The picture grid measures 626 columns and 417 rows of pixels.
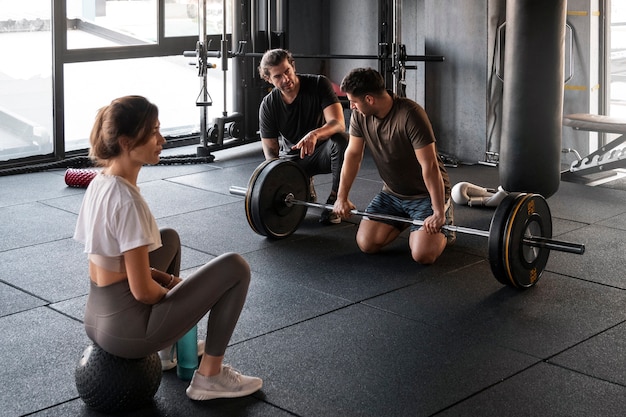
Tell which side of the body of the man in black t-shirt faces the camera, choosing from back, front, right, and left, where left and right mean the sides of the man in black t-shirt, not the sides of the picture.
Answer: front

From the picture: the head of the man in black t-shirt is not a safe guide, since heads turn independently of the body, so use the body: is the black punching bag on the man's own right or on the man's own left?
on the man's own left

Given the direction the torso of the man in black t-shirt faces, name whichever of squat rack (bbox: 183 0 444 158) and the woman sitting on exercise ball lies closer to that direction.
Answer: the woman sitting on exercise ball

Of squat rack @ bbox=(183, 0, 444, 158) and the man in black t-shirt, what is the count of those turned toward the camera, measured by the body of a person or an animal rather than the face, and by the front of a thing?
2

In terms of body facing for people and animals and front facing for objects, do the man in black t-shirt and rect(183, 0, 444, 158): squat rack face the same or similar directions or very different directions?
same or similar directions

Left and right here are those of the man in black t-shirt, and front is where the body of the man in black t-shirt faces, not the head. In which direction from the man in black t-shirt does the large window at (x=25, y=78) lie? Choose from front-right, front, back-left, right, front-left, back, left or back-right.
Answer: back-right

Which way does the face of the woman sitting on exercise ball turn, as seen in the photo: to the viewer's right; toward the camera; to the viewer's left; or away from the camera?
to the viewer's right

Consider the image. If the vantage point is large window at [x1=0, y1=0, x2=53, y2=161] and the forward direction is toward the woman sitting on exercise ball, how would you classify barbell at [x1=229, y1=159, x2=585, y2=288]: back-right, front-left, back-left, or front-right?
front-left

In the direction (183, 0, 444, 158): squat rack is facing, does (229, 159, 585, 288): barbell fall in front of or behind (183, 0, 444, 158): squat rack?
in front

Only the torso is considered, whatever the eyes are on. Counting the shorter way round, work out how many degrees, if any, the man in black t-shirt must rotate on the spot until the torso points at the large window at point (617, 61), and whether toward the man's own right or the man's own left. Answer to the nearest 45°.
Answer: approximately 135° to the man's own left

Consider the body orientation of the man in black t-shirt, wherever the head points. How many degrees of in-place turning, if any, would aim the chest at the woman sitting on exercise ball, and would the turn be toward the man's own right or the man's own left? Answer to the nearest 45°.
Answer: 0° — they already face them

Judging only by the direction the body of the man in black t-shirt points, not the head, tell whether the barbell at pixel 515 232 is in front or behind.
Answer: in front

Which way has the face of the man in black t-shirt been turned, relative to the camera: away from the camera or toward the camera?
toward the camera
